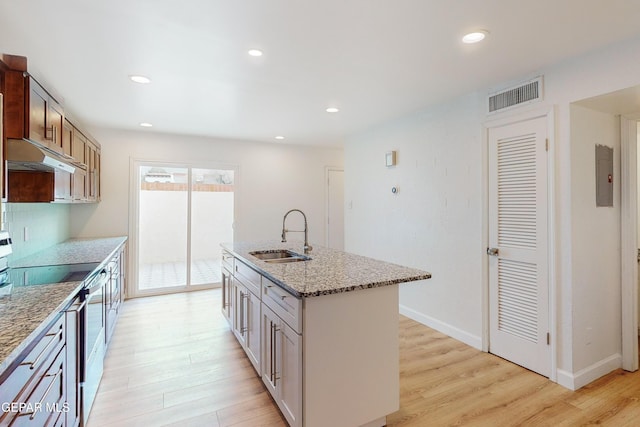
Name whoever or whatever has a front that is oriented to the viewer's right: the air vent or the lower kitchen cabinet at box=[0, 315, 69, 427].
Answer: the lower kitchen cabinet

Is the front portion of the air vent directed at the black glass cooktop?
yes

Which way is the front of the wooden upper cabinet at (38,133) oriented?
to the viewer's right

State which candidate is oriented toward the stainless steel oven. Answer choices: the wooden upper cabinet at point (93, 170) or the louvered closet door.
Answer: the louvered closet door

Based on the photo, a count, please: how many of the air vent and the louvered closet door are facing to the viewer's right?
0

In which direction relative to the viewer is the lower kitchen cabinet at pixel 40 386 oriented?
to the viewer's right

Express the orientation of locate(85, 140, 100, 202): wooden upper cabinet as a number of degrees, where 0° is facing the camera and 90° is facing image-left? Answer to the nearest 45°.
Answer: approximately 270°

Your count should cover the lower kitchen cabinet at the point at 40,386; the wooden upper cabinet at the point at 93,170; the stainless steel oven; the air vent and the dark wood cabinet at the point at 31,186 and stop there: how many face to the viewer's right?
4

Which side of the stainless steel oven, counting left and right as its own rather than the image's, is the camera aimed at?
right

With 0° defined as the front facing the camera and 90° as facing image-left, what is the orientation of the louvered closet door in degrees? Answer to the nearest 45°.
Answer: approximately 45°

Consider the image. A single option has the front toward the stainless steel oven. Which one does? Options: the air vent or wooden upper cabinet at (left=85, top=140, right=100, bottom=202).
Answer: the air vent

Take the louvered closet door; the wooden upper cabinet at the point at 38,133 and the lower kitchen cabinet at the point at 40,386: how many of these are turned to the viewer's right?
2

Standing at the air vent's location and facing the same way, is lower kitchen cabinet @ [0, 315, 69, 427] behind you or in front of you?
in front

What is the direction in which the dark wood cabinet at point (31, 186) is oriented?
to the viewer's right
